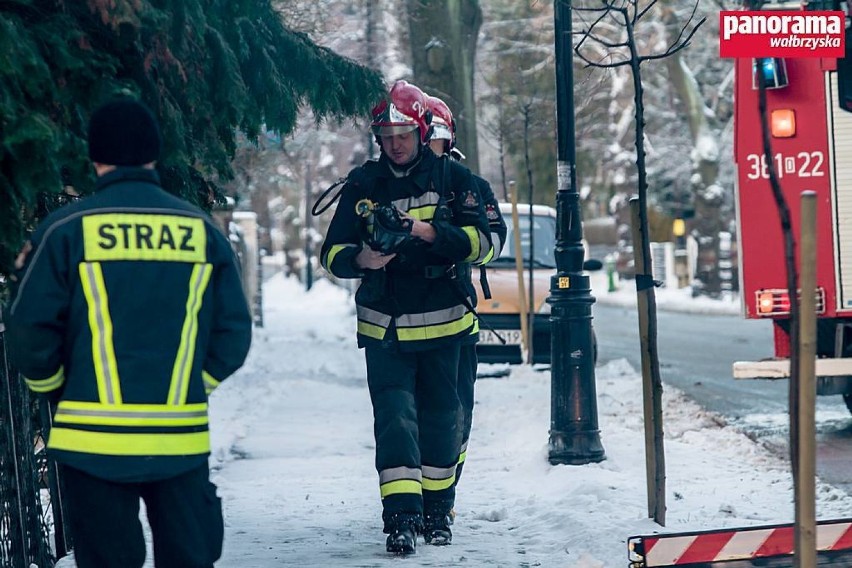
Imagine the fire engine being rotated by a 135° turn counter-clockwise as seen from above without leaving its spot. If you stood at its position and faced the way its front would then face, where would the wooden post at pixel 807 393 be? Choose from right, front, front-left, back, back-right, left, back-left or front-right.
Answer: front-left

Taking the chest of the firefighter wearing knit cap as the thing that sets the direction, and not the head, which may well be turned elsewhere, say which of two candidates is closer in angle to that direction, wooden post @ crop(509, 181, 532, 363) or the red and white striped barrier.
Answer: the wooden post

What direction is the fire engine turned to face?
away from the camera

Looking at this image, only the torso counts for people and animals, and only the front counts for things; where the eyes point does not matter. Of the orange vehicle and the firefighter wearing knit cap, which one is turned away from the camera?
the firefighter wearing knit cap

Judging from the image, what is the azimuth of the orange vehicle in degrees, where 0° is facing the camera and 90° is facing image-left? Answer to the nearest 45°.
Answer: approximately 0°

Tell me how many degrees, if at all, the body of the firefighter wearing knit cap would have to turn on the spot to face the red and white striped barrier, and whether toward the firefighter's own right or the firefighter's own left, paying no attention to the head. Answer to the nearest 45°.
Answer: approximately 90° to the firefighter's own right

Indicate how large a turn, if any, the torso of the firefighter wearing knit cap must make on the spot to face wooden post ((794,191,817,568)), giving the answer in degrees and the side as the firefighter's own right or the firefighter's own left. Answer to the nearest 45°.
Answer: approximately 90° to the firefighter's own right

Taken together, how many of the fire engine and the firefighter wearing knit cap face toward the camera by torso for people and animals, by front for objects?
0

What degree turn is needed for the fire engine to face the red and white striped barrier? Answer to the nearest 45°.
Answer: approximately 180°

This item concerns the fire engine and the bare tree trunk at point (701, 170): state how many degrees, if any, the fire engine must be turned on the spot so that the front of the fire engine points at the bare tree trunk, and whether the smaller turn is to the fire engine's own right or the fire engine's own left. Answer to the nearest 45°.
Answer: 0° — it already faces it

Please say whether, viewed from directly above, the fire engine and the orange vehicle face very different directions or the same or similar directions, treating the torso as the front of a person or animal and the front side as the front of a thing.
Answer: very different directions

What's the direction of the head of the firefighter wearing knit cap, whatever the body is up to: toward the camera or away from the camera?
away from the camera

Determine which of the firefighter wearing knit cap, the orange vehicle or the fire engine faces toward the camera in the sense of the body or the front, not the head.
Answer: the orange vehicle

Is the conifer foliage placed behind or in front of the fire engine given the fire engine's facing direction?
behind

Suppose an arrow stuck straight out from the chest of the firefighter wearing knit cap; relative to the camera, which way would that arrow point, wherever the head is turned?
away from the camera

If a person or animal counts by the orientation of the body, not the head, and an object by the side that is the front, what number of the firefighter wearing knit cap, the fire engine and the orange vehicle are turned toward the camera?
1

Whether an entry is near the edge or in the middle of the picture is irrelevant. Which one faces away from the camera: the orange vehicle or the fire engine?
the fire engine
